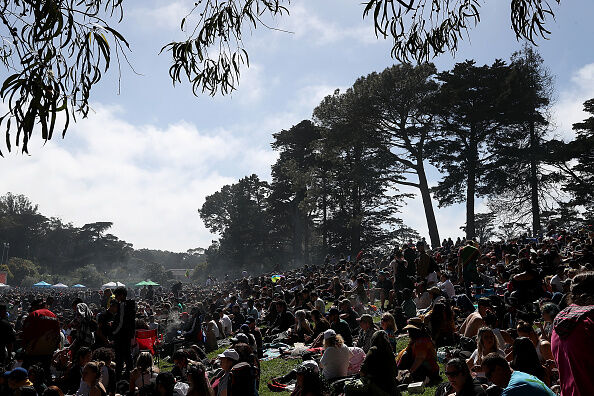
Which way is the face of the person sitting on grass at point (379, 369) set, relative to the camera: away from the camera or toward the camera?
away from the camera

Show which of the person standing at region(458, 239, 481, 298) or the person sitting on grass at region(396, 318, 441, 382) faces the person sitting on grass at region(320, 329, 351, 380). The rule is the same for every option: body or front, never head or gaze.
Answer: the person sitting on grass at region(396, 318, 441, 382)

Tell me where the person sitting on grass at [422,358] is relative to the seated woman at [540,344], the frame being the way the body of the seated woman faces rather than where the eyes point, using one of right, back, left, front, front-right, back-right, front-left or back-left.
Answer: front

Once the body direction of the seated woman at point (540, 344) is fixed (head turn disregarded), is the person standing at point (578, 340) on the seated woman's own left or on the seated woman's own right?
on the seated woman's own left

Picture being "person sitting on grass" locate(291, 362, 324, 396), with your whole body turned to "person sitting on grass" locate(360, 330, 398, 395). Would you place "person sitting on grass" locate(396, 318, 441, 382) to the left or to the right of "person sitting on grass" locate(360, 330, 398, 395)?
left

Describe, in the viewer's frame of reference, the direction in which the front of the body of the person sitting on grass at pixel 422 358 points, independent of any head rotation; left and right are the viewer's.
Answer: facing to the left of the viewer

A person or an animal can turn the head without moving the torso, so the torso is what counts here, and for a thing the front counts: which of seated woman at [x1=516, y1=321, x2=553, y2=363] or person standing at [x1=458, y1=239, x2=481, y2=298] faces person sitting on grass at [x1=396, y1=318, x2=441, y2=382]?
the seated woman

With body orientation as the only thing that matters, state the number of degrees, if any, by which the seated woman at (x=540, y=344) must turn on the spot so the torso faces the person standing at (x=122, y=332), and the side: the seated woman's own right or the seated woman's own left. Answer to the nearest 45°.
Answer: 0° — they already face them

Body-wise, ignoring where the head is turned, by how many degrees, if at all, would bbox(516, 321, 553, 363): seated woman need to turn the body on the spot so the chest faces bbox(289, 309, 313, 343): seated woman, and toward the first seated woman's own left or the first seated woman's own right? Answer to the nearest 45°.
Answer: approximately 45° to the first seated woman's own right
